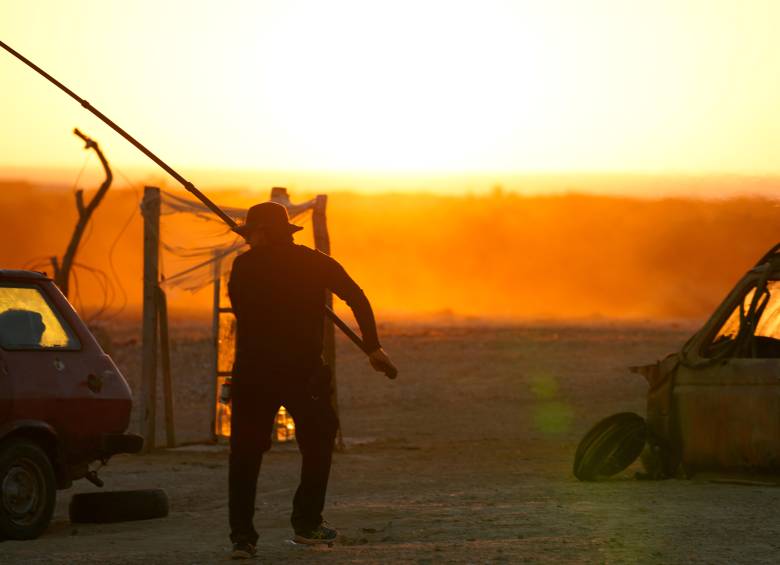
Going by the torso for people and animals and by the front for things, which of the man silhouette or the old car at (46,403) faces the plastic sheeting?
the man silhouette

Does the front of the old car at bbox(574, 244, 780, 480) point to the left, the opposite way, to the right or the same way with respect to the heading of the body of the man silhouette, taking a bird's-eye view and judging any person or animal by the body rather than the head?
to the left

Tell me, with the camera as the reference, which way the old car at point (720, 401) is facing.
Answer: facing to the left of the viewer

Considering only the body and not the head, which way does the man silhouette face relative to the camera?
away from the camera

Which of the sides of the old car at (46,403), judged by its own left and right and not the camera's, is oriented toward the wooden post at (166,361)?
right

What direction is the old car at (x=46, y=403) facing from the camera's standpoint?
to the viewer's left

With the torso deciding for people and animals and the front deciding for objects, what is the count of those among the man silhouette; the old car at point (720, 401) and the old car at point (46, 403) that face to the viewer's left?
2

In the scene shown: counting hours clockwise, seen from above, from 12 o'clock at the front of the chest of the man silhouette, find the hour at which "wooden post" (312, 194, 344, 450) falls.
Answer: The wooden post is roughly at 12 o'clock from the man silhouette.

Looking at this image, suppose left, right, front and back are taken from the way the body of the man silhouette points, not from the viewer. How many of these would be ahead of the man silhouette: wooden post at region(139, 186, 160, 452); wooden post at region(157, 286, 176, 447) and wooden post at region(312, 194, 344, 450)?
3

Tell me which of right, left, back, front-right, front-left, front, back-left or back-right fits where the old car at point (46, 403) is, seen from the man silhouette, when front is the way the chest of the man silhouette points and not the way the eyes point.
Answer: front-left

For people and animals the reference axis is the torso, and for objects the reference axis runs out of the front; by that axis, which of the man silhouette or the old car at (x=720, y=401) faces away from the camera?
the man silhouette
